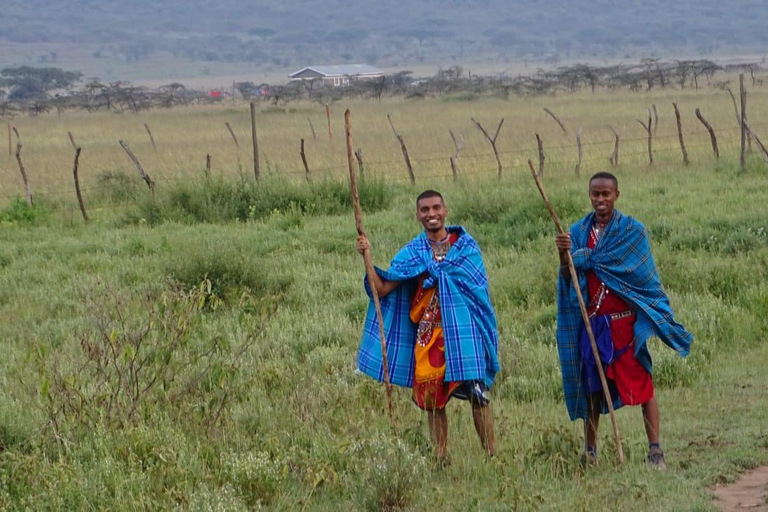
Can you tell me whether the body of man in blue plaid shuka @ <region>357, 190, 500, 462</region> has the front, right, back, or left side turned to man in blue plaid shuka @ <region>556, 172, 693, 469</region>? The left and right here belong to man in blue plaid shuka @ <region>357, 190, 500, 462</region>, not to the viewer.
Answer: left

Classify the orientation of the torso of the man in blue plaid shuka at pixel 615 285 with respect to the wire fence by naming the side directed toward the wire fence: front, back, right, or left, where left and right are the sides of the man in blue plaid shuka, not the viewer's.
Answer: back

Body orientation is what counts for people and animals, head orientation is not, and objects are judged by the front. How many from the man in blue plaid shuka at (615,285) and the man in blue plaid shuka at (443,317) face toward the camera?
2

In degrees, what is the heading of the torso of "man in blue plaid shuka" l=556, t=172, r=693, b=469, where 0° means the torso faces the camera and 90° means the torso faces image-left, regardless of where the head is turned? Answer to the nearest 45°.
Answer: approximately 0°

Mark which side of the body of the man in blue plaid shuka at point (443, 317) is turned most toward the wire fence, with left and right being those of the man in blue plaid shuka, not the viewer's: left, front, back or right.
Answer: back
